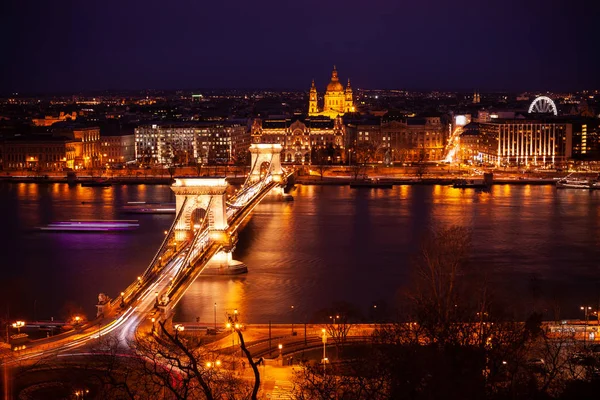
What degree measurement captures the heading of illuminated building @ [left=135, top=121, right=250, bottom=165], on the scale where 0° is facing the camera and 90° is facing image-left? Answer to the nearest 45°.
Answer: approximately 0°

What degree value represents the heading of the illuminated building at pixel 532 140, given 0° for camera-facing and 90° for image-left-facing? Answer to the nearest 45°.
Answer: approximately 0°

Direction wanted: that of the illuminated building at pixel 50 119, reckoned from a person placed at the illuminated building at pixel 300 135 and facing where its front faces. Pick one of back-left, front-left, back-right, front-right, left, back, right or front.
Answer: back-right

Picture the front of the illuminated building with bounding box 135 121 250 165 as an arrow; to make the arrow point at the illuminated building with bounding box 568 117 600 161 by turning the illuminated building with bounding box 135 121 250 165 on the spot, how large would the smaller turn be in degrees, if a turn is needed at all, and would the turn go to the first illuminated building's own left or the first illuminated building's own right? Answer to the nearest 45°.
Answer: approximately 90° to the first illuminated building's own left

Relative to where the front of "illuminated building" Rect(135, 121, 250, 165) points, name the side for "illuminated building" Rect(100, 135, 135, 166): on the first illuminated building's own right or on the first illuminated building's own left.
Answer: on the first illuminated building's own right

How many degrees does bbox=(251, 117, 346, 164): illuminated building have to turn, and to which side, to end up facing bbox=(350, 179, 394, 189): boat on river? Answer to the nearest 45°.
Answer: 0° — it already faces it

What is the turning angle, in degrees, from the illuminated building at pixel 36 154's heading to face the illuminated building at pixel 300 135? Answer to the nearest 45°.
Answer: approximately 90° to its left
